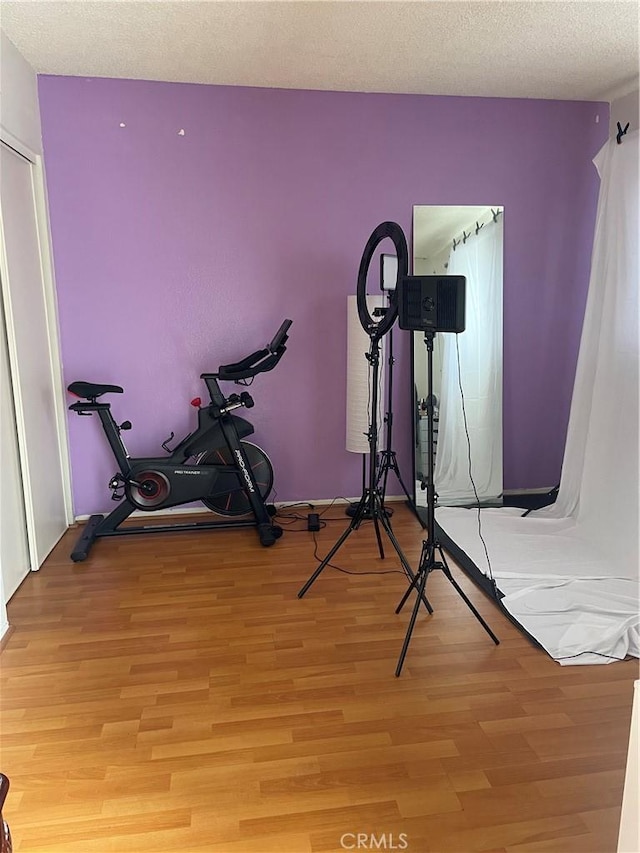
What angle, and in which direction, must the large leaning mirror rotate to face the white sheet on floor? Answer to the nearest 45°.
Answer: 0° — it already faces it

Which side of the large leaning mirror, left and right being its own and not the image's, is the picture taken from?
front

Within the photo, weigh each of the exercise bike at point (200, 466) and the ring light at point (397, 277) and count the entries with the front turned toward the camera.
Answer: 0

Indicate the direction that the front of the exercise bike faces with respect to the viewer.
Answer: facing to the right of the viewer

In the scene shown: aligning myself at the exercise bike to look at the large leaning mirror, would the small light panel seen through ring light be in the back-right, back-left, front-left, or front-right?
front-right

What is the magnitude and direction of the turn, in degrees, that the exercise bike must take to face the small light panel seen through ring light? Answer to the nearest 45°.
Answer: approximately 45° to its right

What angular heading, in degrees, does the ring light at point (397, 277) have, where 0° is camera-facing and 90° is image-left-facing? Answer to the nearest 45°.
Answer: approximately 225°

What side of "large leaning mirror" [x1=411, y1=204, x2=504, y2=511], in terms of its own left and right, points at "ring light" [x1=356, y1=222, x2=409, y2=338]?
front

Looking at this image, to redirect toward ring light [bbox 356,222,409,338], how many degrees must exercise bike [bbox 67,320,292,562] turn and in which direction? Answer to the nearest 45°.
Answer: approximately 45° to its right

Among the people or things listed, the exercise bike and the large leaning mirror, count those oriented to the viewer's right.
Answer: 1

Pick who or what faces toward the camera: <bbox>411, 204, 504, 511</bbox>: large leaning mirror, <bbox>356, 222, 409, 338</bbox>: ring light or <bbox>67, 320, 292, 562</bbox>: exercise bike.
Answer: the large leaning mirror

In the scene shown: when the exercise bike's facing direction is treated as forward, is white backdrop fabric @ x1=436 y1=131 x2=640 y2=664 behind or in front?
in front

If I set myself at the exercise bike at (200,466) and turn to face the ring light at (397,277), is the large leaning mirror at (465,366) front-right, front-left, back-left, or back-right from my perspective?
front-left
